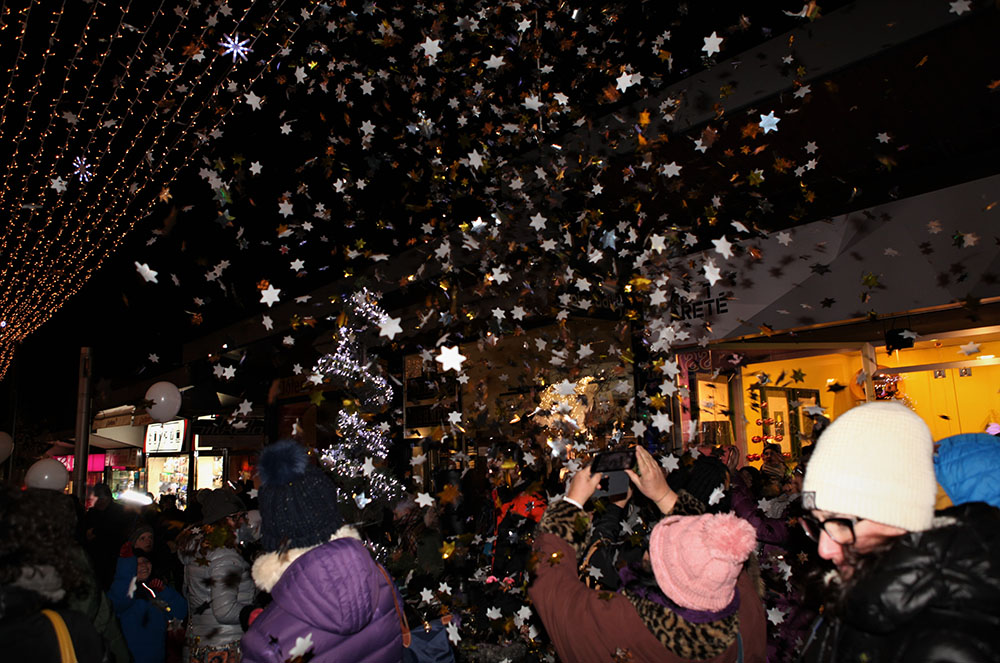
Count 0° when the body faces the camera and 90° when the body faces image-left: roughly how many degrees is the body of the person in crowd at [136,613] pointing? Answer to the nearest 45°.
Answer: approximately 0°

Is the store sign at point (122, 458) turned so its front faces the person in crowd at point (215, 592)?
yes

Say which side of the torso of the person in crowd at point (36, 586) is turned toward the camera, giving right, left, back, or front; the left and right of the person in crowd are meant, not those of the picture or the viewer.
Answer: back

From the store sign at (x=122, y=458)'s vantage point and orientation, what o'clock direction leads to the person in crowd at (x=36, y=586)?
The person in crowd is roughly at 12 o'clock from the store sign.

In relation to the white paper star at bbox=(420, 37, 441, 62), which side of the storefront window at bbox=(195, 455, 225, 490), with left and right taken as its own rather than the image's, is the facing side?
front

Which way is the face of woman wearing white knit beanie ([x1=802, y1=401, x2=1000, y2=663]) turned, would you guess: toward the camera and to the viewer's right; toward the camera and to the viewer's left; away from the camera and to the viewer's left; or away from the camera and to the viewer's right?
toward the camera and to the viewer's left

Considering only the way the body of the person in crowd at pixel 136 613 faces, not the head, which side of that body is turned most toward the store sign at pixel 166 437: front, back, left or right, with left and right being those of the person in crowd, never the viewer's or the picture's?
back

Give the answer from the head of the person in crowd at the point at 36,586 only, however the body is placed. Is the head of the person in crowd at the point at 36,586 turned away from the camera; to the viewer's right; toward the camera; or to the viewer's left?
away from the camera

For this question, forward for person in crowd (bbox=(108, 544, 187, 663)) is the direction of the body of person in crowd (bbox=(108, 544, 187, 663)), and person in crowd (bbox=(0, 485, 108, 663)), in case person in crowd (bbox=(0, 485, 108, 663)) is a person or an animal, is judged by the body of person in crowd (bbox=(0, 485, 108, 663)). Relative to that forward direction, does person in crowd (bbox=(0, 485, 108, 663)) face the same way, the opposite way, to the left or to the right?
the opposite way

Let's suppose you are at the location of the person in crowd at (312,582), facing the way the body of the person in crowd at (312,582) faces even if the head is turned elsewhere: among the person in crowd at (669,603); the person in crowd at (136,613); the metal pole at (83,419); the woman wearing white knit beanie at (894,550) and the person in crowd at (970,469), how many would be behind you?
3

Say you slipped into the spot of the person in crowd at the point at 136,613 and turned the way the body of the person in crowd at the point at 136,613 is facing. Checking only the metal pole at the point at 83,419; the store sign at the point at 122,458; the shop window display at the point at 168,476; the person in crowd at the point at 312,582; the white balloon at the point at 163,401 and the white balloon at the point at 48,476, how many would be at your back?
5

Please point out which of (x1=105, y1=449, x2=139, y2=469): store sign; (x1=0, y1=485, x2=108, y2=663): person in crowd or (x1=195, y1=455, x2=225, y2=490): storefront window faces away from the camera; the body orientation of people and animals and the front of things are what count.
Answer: the person in crowd

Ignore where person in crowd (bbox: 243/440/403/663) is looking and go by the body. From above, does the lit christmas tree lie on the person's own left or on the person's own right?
on the person's own right

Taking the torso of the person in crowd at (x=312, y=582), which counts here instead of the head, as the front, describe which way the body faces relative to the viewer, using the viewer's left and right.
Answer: facing away from the viewer and to the left of the viewer

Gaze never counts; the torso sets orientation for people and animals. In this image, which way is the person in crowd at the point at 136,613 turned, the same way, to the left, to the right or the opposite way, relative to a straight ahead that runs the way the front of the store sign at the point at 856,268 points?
to the left

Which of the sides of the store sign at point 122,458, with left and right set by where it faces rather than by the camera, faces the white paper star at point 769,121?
front

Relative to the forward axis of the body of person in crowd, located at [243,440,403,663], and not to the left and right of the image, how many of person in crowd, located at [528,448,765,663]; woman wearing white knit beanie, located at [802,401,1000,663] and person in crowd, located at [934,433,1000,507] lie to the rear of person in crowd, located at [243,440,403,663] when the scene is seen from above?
3

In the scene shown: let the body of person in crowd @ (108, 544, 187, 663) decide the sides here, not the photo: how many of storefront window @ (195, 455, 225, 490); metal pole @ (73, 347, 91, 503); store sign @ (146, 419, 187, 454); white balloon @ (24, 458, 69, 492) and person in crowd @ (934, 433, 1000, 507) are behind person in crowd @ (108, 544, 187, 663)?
4
